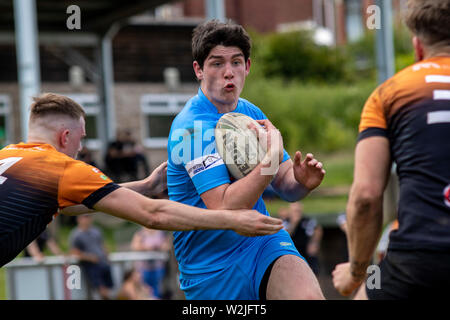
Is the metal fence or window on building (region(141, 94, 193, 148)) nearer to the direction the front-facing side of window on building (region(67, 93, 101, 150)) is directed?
the metal fence

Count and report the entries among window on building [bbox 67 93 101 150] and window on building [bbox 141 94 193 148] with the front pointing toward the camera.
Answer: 2

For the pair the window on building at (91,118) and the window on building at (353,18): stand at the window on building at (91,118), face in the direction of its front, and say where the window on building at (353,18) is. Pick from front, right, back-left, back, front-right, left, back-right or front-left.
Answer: back-left

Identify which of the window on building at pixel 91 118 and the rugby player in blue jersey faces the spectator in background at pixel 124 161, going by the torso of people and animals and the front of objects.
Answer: the window on building

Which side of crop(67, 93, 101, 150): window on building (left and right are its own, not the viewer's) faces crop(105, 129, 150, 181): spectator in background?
front

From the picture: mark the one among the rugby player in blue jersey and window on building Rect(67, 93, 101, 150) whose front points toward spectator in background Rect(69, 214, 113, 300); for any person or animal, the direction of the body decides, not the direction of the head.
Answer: the window on building

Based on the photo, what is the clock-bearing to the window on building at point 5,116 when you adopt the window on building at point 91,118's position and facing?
the window on building at point 5,116 is roughly at 3 o'clock from the window on building at point 91,118.

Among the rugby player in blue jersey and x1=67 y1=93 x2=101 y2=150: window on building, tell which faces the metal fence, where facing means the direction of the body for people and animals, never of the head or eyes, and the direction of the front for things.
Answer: the window on building

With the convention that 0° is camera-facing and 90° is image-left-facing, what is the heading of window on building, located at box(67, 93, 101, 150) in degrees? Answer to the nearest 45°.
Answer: approximately 0°

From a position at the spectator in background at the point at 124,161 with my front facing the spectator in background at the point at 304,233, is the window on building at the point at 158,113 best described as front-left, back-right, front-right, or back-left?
back-left

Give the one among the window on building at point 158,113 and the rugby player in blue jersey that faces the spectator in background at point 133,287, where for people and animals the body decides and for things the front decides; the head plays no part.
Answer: the window on building

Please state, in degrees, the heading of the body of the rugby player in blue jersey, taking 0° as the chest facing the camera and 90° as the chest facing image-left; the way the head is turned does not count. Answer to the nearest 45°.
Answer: approximately 315°

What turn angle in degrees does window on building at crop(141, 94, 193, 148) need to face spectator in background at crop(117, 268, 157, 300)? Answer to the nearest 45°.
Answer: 0° — it already faces them

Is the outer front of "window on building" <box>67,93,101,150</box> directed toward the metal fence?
yes

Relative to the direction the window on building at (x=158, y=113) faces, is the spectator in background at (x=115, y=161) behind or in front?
in front
